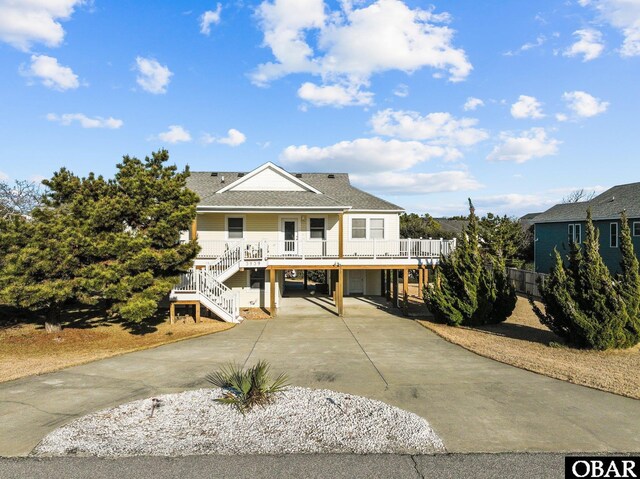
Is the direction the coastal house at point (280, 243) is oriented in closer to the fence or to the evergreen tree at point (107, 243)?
the evergreen tree

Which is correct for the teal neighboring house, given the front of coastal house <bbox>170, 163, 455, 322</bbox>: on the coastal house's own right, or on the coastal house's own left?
on the coastal house's own left

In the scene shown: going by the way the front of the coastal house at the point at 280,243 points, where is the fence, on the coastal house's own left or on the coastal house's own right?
on the coastal house's own left

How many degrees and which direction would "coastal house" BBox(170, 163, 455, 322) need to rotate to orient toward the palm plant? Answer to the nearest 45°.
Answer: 0° — it already faces it

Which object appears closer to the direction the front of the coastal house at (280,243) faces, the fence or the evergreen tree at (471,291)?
the evergreen tree

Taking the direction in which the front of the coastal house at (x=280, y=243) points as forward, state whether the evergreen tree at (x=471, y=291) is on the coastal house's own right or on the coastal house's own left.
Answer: on the coastal house's own left

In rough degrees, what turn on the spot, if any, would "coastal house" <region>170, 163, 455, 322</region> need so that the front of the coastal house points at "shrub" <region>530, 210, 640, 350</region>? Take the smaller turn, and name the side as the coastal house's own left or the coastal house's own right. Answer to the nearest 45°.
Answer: approximately 45° to the coastal house's own left

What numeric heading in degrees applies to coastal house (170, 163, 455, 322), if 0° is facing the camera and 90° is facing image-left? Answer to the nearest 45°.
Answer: approximately 0°

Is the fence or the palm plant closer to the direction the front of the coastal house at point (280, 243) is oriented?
the palm plant
